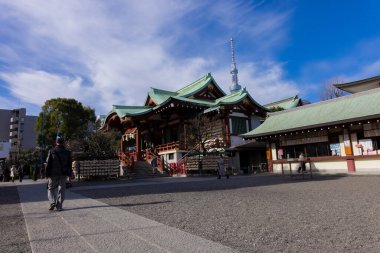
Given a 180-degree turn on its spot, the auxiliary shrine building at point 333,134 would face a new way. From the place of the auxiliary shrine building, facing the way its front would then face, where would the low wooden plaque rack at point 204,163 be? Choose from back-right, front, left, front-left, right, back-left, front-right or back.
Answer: back-left

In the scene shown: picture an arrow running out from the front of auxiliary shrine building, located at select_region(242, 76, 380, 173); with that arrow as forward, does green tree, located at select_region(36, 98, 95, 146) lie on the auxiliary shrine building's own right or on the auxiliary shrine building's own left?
on the auxiliary shrine building's own right

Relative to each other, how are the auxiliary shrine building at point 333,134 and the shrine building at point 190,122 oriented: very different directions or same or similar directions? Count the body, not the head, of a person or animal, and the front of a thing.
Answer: same or similar directions

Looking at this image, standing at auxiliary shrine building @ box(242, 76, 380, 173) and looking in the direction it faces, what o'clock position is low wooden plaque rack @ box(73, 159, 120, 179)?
The low wooden plaque rack is roughly at 1 o'clock from the auxiliary shrine building.

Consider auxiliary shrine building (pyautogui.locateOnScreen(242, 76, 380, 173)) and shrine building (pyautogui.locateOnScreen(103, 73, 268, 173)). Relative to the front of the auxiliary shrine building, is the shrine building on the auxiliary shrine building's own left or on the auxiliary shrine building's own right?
on the auxiliary shrine building's own right

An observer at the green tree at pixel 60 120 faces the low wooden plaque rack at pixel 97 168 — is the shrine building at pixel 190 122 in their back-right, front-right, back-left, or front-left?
front-left

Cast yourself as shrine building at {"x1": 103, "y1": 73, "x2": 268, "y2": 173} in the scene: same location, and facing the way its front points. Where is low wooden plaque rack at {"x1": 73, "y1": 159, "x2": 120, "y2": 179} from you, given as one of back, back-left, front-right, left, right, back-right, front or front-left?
front

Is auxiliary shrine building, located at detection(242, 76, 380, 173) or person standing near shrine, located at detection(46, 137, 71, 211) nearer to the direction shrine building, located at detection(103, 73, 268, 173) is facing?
the person standing near shrine

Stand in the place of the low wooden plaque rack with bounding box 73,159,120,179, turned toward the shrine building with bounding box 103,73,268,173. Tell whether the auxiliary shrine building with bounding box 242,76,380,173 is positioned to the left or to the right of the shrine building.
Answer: right

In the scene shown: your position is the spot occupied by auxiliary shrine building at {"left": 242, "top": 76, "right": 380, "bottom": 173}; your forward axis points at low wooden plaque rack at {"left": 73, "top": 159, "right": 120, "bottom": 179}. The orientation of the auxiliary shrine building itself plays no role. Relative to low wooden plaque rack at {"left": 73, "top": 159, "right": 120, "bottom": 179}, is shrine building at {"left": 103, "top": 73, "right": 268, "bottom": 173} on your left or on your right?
right

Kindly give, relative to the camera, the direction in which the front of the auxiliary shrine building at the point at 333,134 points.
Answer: facing the viewer and to the left of the viewer

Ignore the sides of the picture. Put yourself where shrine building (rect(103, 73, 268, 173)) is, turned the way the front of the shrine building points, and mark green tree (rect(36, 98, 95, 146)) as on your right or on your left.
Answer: on your right

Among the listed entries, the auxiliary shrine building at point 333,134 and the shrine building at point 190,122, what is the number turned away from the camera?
0
